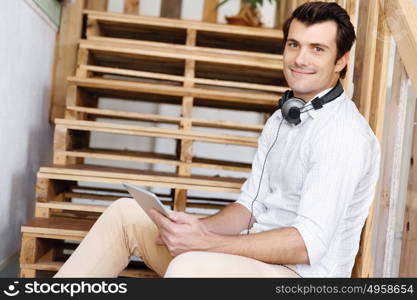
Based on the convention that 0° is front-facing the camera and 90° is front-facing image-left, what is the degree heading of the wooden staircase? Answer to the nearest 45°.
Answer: approximately 0°

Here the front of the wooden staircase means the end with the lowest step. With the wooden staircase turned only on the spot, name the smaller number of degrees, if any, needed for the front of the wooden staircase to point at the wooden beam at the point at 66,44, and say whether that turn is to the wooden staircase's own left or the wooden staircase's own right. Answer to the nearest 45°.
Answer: approximately 135° to the wooden staircase's own right

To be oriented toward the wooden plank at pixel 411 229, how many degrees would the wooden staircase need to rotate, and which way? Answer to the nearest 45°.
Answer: approximately 45° to its left

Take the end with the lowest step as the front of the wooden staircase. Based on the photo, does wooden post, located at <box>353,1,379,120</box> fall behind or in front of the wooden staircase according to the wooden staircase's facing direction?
in front

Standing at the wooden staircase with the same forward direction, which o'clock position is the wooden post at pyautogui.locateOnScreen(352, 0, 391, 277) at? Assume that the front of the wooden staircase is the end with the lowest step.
The wooden post is roughly at 11 o'clock from the wooden staircase.

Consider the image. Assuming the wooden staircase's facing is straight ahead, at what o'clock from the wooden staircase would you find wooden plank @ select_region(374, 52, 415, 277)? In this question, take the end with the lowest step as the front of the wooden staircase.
The wooden plank is roughly at 11 o'clock from the wooden staircase.
